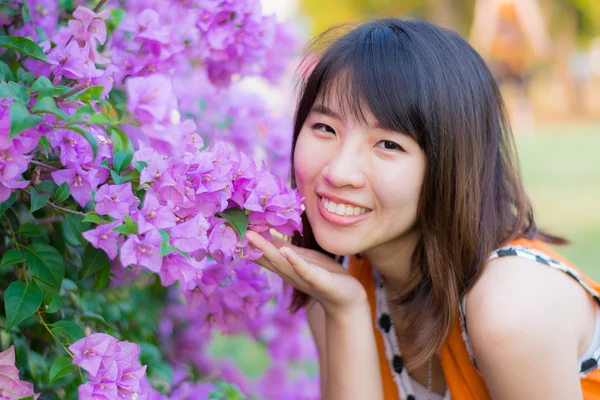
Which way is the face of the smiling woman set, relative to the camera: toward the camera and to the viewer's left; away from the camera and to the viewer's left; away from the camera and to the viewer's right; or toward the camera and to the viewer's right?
toward the camera and to the viewer's left

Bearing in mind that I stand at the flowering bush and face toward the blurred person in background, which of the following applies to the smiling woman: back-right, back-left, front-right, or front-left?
front-right

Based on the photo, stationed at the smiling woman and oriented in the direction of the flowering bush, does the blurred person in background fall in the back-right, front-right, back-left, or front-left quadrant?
back-right

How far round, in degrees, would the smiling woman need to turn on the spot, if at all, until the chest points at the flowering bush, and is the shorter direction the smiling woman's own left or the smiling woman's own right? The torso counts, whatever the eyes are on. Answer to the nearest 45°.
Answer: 0° — they already face it

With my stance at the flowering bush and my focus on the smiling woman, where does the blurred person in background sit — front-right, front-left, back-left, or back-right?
front-left

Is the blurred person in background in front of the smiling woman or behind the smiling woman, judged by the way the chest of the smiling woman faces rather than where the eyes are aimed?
behind

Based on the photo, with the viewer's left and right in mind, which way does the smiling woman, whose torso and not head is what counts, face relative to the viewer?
facing the viewer and to the left of the viewer
